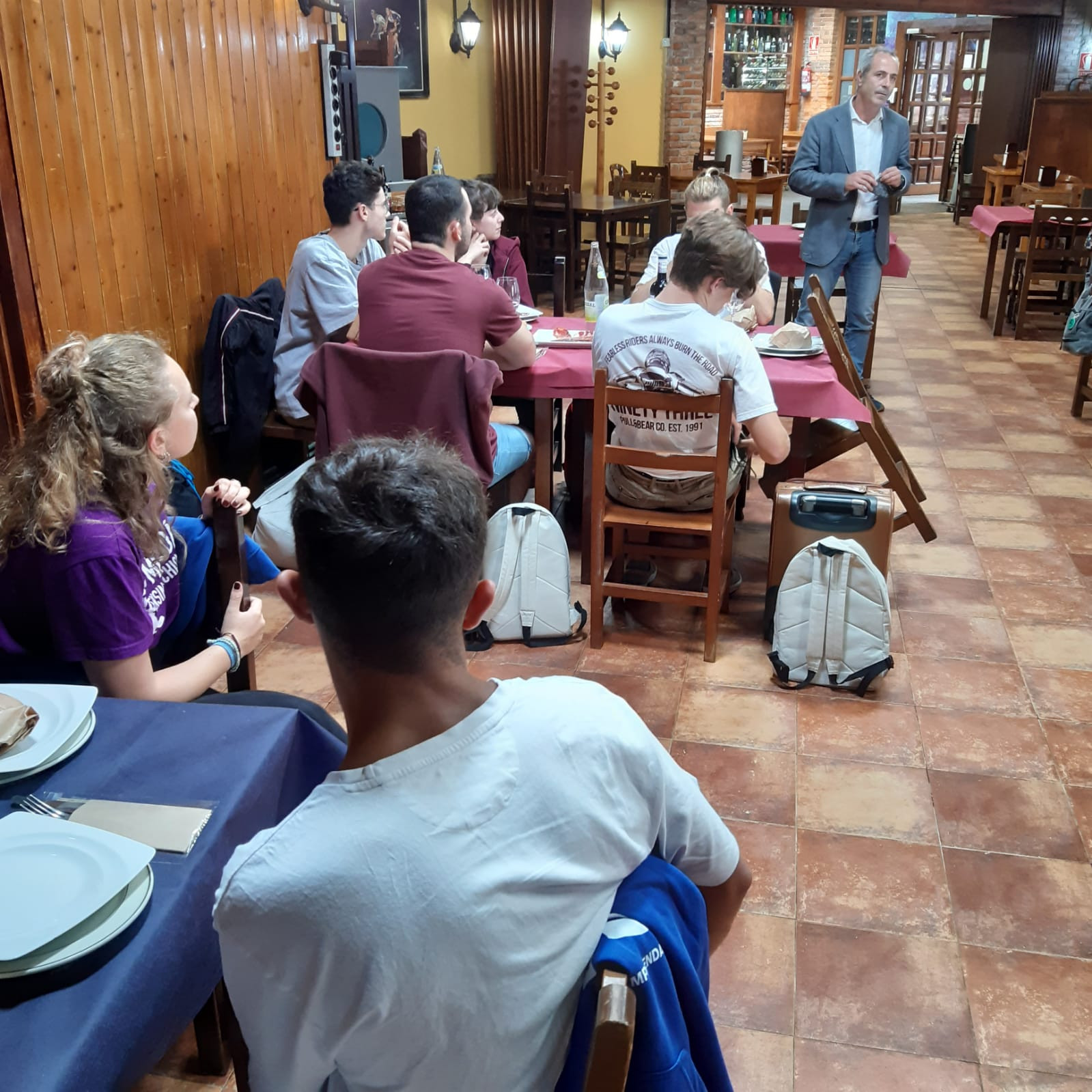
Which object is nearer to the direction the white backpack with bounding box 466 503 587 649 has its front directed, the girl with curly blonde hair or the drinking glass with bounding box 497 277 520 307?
the drinking glass

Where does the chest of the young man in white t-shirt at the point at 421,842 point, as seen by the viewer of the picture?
away from the camera

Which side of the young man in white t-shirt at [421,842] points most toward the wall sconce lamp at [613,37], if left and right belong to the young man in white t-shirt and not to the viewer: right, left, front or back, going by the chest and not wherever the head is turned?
front

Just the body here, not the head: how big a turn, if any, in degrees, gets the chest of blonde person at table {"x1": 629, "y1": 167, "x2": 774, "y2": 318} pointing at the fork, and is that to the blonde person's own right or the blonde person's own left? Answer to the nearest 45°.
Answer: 0° — they already face it

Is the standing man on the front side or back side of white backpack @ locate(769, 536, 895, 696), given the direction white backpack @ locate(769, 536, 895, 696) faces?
on the front side

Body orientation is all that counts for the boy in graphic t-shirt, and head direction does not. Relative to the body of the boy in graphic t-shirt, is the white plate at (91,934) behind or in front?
behind

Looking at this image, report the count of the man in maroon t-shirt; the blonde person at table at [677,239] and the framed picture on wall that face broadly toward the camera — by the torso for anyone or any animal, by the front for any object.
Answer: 2

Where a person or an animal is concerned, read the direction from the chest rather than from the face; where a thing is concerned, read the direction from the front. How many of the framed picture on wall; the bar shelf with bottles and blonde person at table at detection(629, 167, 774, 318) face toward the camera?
3

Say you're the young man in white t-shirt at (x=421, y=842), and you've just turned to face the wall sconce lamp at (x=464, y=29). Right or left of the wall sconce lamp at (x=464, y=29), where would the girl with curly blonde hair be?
left

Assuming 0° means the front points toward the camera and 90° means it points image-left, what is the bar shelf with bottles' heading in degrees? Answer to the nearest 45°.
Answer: approximately 0°

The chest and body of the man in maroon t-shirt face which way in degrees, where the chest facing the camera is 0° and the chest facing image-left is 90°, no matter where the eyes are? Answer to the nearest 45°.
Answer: approximately 225°

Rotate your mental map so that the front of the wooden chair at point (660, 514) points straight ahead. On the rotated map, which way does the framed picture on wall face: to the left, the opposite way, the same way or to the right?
the opposite way

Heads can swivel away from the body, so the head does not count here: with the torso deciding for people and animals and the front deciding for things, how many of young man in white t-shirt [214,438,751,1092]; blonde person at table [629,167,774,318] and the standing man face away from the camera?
1

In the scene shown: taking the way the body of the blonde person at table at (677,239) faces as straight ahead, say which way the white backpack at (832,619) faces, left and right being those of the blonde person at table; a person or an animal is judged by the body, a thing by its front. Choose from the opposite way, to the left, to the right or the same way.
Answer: the opposite way
